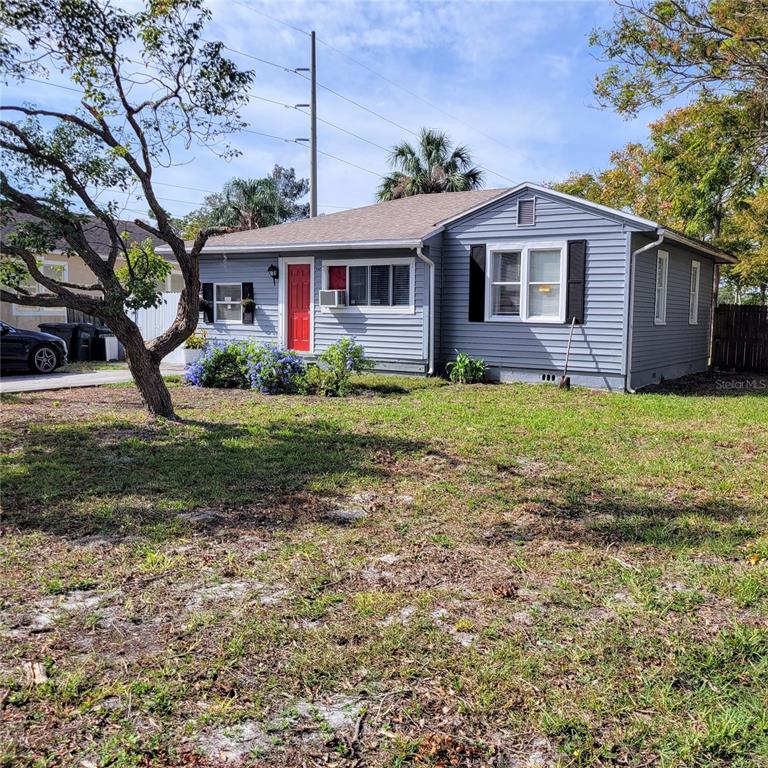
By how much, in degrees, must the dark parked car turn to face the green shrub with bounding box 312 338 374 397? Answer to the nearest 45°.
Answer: approximately 45° to its right

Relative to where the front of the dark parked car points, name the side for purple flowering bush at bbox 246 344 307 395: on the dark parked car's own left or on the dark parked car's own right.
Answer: on the dark parked car's own right

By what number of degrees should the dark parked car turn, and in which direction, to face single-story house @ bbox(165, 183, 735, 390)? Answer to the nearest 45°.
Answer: approximately 45° to its right

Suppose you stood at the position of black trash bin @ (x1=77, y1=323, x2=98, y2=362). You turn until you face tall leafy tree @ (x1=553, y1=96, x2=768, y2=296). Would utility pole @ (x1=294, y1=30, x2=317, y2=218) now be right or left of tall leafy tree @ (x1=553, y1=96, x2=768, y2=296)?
left

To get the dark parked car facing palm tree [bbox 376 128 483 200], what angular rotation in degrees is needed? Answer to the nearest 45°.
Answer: approximately 45° to its left

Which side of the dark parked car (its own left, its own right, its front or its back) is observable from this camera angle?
right

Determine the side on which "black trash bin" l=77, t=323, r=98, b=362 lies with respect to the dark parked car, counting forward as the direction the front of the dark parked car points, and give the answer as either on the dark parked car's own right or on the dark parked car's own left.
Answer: on the dark parked car's own left

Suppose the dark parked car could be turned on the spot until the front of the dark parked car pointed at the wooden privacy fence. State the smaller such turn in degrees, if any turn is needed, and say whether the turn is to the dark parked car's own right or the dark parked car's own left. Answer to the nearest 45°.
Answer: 0° — it already faces it

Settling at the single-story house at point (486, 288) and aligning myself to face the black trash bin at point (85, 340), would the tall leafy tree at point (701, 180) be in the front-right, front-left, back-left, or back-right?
back-right

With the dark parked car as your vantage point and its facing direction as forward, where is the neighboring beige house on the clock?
The neighboring beige house is roughly at 9 o'clock from the dark parked car.
